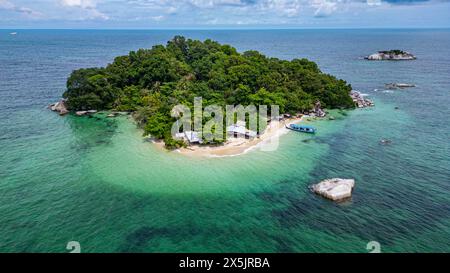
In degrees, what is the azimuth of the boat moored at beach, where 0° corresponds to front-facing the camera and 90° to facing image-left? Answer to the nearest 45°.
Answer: approximately 90°

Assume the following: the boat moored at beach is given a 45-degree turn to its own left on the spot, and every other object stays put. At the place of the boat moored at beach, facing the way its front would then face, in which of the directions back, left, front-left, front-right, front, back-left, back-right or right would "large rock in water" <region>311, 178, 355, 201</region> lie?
front-left
